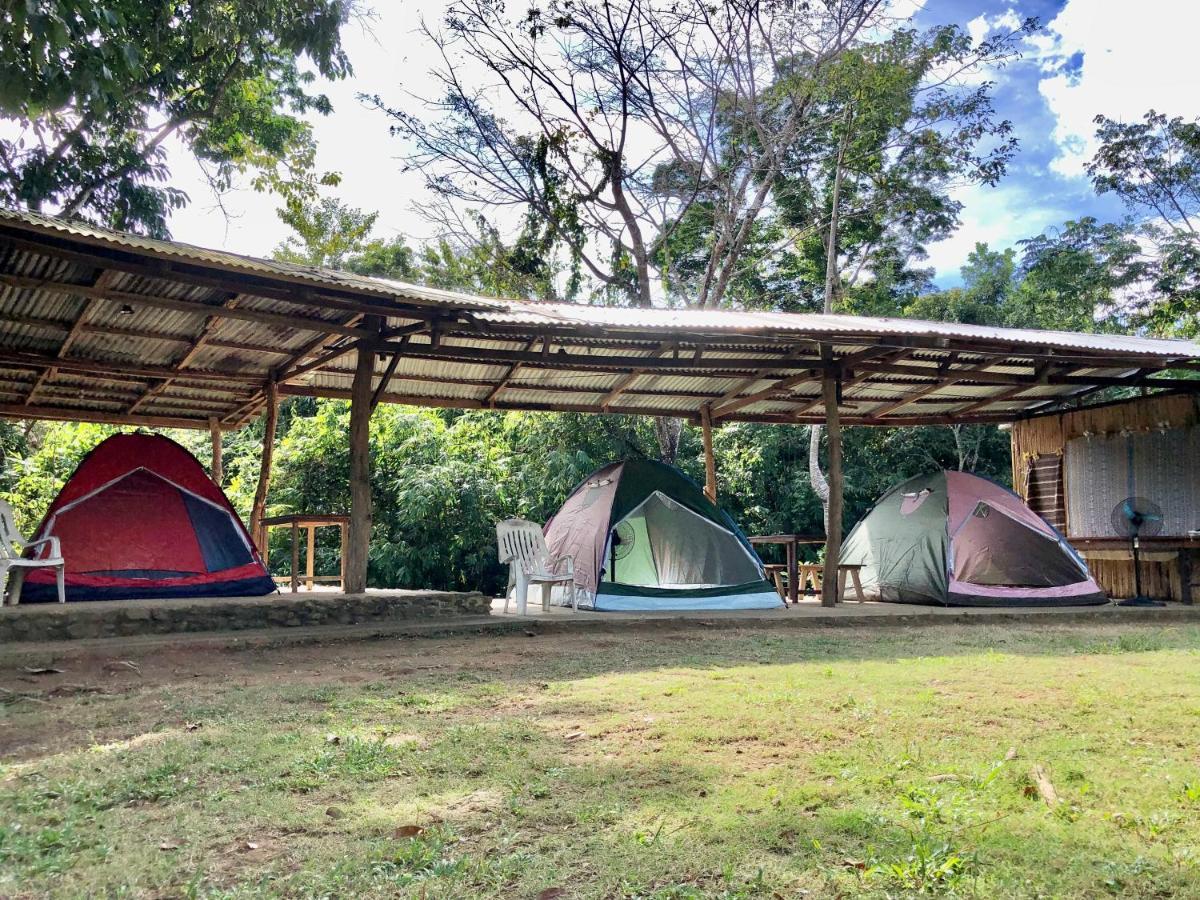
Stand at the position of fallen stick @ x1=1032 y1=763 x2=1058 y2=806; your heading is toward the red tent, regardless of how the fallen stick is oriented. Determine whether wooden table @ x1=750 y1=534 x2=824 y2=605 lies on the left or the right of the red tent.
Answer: right

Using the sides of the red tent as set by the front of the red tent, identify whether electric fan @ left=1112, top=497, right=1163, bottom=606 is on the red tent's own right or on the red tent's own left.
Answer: on the red tent's own left

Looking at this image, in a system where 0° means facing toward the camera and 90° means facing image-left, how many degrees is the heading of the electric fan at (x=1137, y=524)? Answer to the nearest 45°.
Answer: approximately 0°

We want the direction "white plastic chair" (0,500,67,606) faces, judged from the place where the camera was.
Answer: facing to the right of the viewer

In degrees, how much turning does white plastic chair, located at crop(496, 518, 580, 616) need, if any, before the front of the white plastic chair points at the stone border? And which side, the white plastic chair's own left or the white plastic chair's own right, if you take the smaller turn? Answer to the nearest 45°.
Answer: approximately 90° to the white plastic chair's own right

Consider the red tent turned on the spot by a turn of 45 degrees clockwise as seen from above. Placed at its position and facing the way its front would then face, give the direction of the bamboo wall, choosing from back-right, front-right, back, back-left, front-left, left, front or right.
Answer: back-left

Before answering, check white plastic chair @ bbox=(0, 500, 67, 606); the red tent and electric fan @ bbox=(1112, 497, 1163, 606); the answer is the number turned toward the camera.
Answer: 2

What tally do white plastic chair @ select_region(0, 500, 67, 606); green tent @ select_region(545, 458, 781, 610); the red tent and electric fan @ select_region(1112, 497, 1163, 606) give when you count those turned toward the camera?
3

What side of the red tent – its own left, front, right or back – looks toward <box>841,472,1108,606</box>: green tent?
left

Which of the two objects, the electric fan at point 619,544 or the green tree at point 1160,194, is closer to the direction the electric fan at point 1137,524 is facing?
the electric fan
